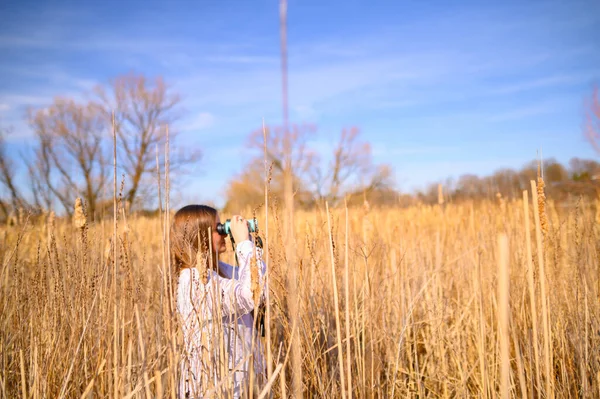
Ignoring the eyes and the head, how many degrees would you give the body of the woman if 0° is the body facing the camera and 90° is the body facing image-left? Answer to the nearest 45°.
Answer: approximately 270°
